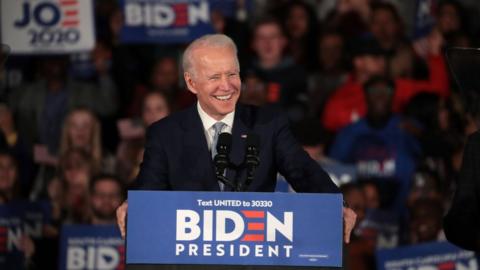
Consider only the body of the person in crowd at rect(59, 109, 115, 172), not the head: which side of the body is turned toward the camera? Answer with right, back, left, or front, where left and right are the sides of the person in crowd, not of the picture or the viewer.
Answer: front

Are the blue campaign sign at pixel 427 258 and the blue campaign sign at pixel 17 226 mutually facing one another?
no

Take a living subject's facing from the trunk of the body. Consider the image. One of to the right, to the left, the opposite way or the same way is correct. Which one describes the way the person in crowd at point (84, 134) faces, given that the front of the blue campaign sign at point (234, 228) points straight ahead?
the same way

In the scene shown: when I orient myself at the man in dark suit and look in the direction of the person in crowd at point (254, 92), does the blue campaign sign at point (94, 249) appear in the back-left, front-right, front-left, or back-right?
front-left

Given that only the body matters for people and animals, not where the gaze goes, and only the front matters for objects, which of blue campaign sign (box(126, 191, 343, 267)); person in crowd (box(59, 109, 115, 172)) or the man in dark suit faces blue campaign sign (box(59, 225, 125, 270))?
the person in crowd

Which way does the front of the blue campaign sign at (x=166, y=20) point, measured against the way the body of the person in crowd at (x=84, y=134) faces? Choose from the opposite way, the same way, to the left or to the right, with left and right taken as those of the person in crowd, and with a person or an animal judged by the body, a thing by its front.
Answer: the same way

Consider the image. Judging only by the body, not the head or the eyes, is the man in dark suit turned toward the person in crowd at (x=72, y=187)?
no

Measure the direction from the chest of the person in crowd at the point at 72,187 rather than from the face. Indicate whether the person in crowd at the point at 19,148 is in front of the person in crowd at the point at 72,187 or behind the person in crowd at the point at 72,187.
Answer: behind

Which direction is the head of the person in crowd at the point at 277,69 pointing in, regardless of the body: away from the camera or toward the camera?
toward the camera

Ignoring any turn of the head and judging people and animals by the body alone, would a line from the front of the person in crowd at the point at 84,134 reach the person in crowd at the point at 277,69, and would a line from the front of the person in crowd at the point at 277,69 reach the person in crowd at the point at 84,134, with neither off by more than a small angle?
no

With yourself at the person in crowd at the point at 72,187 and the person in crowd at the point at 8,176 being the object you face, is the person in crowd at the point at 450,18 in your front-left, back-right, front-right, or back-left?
back-right

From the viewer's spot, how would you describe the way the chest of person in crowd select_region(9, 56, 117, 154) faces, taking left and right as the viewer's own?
facing the viewer

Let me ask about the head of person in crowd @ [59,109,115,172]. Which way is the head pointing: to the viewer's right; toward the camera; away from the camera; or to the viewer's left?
toward the camera

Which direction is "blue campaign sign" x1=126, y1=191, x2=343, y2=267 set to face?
toward the camera

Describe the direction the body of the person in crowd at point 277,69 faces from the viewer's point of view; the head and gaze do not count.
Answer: toward the camera

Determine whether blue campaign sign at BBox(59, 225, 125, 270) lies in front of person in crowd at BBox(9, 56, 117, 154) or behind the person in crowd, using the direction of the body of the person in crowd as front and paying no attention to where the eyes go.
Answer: in front
